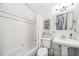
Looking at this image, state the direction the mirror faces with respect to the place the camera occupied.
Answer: facing the viewer and to the left of the viewer
